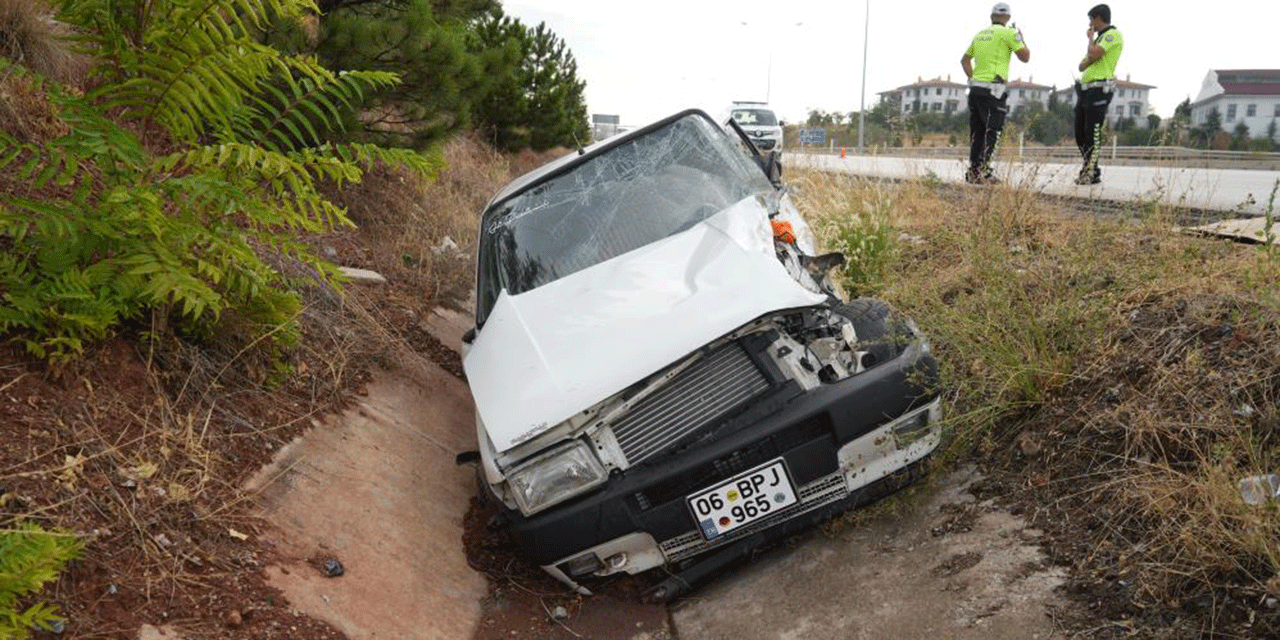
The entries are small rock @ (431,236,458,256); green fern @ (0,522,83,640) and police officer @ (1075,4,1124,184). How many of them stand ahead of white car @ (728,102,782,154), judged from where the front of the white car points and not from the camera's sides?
3

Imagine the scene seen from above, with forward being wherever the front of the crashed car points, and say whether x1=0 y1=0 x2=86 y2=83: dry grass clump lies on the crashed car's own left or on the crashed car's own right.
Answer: on the crashed car's own right

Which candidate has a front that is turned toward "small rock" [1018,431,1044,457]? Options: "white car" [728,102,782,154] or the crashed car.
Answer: the white car

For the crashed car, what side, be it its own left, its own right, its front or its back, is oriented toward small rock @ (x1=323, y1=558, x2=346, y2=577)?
right

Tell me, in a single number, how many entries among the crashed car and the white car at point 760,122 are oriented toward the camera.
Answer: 2

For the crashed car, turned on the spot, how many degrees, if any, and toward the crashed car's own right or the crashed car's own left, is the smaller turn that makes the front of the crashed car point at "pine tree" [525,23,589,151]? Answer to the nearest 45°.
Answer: approximately 180°

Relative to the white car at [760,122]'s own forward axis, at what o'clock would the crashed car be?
The crashed car is roughly at 12 o'clock from the white car.

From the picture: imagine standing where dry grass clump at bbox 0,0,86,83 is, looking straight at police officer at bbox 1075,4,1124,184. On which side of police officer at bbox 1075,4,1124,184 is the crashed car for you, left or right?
right

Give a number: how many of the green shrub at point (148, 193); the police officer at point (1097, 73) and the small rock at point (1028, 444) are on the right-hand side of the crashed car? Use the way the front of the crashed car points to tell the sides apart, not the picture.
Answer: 1
